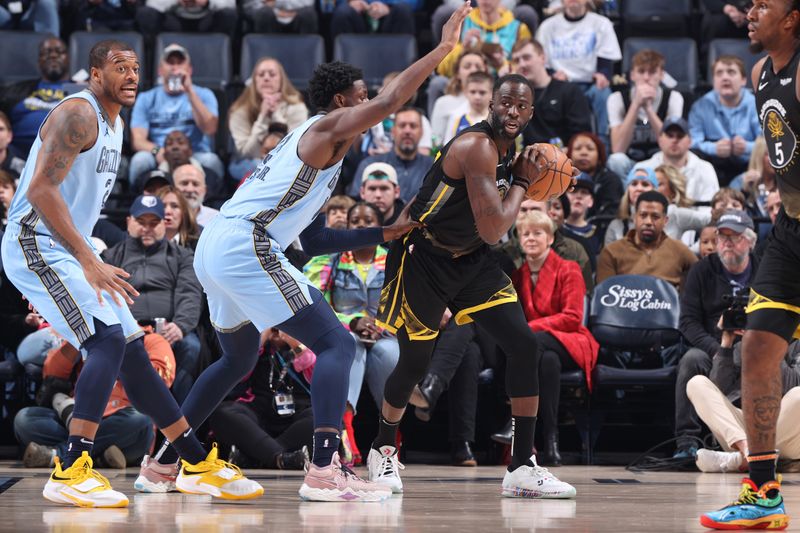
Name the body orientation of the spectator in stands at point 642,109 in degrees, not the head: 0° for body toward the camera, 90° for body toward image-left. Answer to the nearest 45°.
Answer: approximately 0°

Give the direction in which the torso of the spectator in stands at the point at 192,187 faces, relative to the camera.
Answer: toward the camera

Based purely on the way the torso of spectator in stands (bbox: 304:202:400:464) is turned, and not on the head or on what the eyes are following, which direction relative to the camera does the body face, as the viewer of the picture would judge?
toward the camera

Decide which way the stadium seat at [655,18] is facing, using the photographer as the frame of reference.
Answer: facing the viewer

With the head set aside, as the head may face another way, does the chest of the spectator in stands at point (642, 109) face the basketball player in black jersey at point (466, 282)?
yes

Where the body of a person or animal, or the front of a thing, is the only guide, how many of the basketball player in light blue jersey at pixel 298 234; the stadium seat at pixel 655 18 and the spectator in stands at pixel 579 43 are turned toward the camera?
2

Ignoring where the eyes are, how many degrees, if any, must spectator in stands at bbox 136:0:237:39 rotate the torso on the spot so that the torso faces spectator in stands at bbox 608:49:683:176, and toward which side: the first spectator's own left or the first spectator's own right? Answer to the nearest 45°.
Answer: approximately 45° to the first spectator's own left

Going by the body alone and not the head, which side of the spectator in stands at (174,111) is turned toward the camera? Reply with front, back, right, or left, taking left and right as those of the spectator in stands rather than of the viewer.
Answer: front

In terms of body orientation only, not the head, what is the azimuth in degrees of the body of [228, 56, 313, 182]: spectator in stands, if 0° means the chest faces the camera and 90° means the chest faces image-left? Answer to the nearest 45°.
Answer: approximately 0°

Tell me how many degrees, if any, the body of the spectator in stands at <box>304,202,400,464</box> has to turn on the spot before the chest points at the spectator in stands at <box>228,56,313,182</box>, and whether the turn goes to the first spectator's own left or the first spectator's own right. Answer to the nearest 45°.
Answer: approximately 180°

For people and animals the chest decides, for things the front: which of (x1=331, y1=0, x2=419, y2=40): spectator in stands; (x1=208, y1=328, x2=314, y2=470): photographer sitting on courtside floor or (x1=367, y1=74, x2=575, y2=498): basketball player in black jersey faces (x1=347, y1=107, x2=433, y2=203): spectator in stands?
(x1=331, y1=0, x2=419, y2=40): spectator in stands

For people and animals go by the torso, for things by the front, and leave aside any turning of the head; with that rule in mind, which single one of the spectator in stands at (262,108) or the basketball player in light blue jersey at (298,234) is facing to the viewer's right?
the basketball player in light blue jersey

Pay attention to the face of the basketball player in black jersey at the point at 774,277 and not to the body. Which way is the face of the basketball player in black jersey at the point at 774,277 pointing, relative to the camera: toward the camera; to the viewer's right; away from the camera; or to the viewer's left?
to the viewer's left

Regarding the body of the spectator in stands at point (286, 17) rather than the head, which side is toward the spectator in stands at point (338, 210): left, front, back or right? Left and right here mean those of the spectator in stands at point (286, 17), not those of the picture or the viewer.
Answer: front

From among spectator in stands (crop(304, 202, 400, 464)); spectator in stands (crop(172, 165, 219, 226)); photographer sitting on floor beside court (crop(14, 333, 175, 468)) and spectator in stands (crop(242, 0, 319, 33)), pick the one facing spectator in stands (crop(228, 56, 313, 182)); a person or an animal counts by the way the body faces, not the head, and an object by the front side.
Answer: spectator in stands (crop(242, 0, 319, 33))

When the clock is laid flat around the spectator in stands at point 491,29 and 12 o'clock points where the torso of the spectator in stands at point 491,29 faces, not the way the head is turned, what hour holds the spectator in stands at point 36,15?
the spectator in stands at point 36,15 is roughly at 3 o'clock from the spectator in stands at point 491,29.
